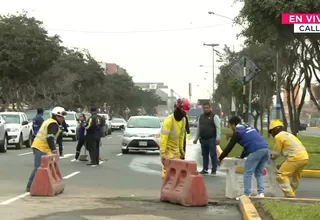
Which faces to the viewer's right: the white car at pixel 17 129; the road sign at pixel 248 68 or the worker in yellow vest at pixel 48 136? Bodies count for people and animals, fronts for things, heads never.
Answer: the worker in yellow vest

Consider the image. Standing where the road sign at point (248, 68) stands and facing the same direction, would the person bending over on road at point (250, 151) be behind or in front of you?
behind

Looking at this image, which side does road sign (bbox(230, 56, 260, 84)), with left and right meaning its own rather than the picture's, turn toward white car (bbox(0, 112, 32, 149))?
left

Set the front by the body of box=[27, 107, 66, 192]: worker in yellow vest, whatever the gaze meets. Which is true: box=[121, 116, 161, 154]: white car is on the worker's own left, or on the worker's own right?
on the worker's own left

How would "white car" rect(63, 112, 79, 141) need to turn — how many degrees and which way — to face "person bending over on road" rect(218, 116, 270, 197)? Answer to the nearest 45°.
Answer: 0° — it already faces them

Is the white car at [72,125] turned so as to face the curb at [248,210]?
yes

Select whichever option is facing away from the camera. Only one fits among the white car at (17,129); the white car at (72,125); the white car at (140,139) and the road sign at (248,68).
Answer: the road sign

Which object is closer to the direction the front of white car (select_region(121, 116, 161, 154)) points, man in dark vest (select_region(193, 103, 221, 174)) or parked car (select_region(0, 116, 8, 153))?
the man in dark vest

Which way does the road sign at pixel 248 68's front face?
away from the camera

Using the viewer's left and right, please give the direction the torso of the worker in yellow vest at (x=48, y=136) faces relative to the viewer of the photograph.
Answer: facing to the right of the viewer

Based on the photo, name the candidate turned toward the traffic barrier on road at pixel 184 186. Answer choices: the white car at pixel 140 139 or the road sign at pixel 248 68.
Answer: the white car

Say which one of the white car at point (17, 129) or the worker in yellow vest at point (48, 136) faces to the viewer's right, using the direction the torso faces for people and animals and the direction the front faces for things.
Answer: the worker in yellow vest
